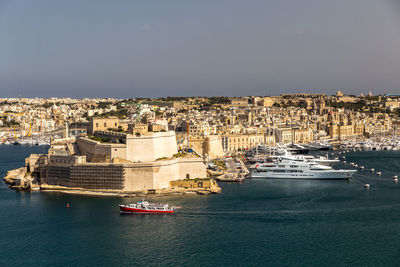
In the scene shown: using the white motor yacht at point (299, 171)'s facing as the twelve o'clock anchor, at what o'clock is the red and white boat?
The red and white boat is roughly at 4 o'clock from the white motor yacht.

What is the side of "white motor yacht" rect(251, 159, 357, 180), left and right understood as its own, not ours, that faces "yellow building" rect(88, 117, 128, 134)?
back

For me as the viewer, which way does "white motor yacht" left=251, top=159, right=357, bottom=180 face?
facing to the right of the viewer

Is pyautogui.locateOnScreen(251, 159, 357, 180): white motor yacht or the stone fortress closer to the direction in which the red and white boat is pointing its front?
the stone fortress

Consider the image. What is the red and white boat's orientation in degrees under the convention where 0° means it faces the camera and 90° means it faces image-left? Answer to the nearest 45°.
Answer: approximately 90°

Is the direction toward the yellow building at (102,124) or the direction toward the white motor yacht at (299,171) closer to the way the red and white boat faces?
the yellow building

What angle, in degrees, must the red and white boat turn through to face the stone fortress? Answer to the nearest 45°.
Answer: approximately 90° to its right
